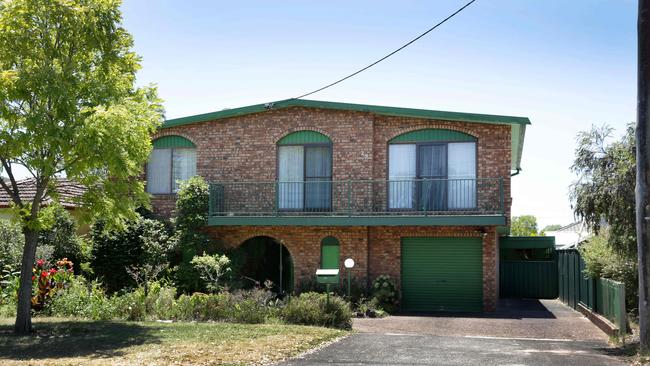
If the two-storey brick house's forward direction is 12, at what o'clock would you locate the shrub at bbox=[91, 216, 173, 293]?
The shrub is roughly at 3 o'clock from the two-storey brick house.

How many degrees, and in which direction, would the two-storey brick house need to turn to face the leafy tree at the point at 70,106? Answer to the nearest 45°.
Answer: approximately 45° to its right

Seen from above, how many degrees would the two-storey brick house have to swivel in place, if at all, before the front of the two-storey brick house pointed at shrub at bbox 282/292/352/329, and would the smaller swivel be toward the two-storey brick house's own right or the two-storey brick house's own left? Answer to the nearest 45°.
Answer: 0° — it already faces it

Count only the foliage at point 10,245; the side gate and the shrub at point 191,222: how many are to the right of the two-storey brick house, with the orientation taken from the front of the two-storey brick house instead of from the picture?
2

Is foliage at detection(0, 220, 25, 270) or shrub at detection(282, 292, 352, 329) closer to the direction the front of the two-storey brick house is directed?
the shrub

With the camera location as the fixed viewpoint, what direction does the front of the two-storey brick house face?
facing the viewer

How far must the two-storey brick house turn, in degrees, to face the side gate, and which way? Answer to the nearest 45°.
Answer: approximately 135° to its left

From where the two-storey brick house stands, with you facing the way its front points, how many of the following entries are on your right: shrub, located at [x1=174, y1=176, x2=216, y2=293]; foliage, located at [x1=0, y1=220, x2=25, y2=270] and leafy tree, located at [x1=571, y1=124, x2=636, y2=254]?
2

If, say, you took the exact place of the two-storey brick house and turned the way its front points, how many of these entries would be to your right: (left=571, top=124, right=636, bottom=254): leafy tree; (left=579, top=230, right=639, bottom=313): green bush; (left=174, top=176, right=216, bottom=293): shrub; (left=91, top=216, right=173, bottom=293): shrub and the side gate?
2

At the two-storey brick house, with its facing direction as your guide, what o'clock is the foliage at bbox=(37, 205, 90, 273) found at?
The foliage is roughly at 3 o'clock from the two-storey brick house.

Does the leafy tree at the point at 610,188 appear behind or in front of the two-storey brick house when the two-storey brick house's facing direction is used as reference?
in front

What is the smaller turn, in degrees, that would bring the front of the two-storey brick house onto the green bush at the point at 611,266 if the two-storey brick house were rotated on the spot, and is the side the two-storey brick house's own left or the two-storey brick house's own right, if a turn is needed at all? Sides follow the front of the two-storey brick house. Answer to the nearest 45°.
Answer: approximately 45° to the two-storey brick house's own left

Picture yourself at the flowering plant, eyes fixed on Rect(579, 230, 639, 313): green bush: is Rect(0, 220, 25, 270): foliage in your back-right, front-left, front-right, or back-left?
back-left

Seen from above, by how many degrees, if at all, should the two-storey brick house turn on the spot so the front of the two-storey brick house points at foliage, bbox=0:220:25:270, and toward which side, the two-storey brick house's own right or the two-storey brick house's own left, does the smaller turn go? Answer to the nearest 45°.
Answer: approximately 90° to the two-storey brick house's own right

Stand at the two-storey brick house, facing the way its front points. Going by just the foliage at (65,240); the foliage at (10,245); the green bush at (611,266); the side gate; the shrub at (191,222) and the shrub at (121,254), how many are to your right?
4
